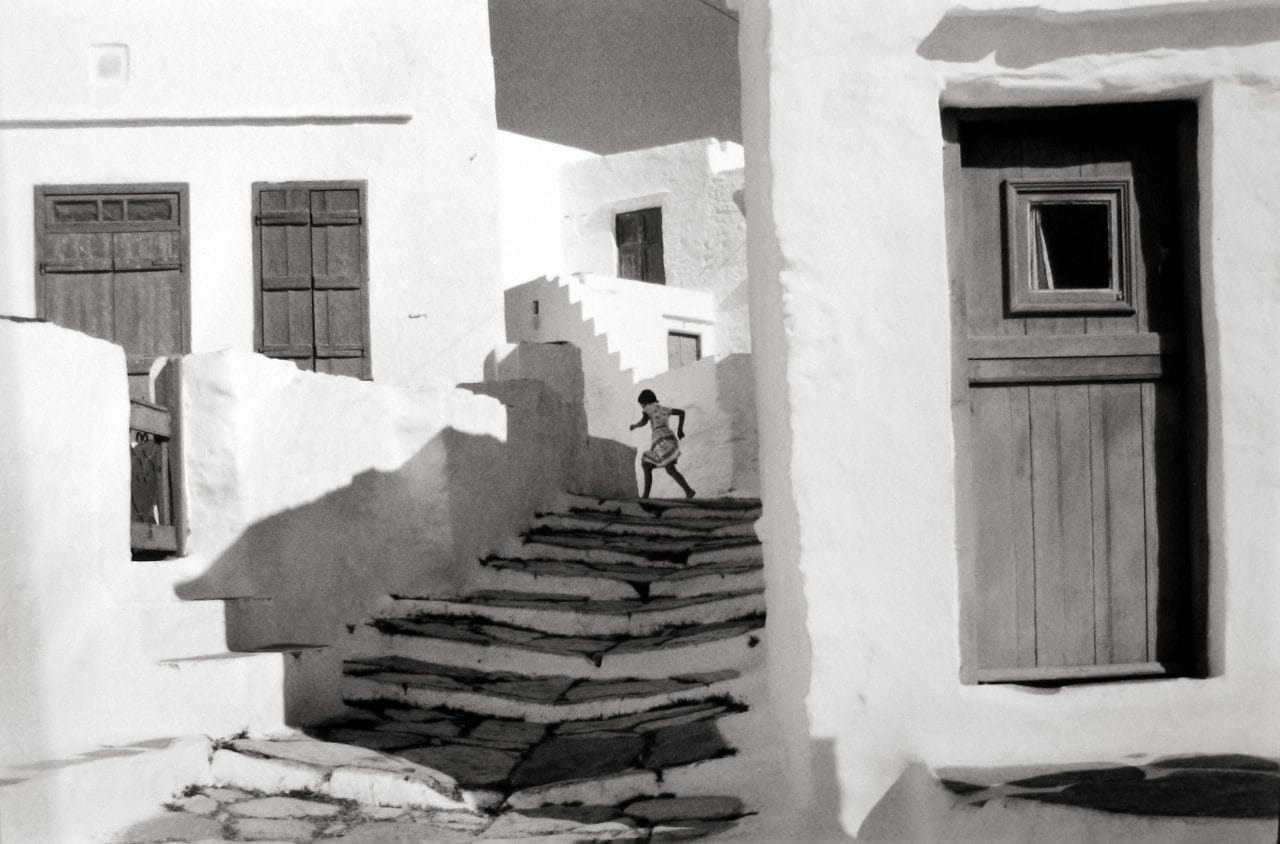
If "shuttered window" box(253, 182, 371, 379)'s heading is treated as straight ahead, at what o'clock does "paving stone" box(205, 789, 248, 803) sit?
The paving stone is roughly at 12 o'clock from the shuttered window.

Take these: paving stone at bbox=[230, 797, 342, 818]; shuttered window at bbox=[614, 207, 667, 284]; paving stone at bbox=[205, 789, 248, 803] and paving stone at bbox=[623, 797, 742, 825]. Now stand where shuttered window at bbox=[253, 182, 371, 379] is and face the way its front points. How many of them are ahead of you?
3

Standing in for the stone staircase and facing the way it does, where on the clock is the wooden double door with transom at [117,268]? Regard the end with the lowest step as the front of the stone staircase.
The wooden double door with transom is roughly at 5 o'clock from the stone staircase.

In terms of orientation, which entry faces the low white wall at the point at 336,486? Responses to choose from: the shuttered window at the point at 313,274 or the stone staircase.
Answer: the shuttered window

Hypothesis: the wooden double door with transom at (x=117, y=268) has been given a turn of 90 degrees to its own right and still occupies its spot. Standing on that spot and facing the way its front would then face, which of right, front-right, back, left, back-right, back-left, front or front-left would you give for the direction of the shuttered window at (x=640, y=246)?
back-right

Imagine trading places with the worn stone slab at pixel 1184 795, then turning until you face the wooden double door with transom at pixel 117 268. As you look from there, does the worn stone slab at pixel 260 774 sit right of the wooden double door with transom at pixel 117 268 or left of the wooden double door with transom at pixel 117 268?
left

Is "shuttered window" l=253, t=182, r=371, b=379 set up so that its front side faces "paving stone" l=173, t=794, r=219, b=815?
yes

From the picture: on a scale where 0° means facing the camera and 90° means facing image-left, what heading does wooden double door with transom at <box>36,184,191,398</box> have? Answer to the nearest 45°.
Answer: approximately 0°

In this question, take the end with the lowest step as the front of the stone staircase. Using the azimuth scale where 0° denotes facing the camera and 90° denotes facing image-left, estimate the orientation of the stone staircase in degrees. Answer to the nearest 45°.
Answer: approximately 0°
